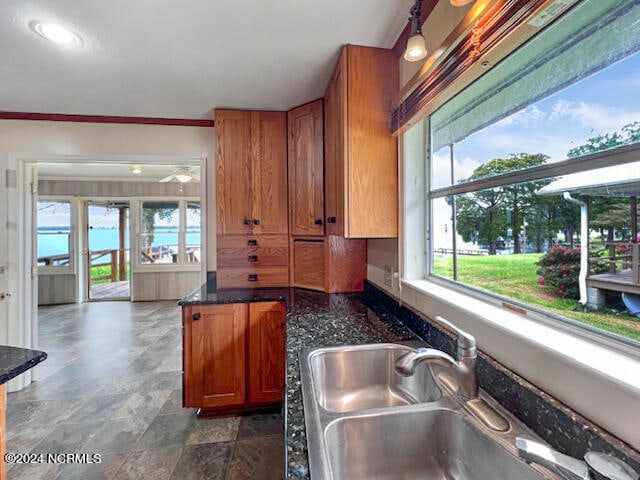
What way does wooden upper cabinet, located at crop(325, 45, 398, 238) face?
to the viewer's left

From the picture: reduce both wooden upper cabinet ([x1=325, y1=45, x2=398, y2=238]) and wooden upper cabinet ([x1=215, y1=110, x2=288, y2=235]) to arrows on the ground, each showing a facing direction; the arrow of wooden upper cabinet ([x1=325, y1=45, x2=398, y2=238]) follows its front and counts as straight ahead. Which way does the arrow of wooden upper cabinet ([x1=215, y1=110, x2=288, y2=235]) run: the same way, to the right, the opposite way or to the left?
to the left

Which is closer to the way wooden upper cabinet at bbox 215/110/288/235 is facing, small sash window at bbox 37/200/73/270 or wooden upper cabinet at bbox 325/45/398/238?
the wooden upper cabinet

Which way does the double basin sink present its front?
to the viewer's left

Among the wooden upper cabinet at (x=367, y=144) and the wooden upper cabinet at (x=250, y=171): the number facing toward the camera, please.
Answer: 1

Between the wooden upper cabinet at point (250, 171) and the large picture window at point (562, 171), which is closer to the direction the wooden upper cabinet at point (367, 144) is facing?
the wooden upper cabinet

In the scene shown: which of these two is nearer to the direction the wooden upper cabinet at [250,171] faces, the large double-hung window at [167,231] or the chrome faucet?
the chrome faucet

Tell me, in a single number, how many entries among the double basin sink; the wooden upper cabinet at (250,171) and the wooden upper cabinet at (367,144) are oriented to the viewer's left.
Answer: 2

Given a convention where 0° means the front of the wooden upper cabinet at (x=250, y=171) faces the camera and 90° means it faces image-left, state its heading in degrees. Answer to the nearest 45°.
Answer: approximately 0°
